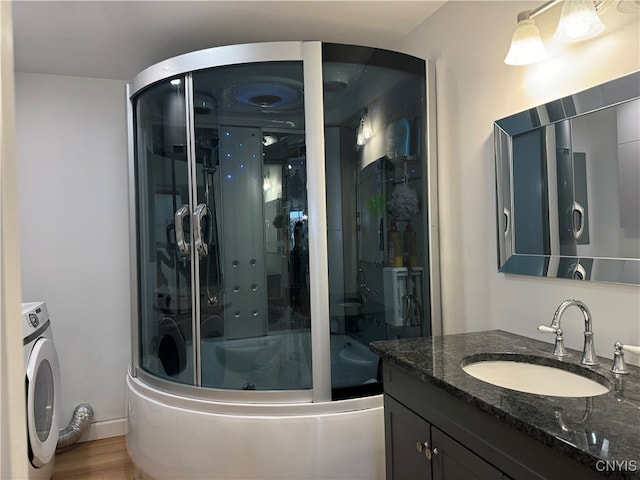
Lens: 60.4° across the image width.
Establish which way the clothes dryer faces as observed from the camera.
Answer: facing to the right of the viewer

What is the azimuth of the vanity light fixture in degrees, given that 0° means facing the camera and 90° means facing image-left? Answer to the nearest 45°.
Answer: approximately 45°

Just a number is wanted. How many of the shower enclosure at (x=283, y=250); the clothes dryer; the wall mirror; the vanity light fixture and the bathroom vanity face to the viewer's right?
1

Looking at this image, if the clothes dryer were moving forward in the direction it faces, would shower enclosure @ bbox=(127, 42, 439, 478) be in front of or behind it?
in front

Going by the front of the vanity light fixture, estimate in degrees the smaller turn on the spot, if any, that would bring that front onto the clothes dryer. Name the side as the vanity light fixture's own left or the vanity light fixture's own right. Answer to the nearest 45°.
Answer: approximately 45° to the vanity light fixture's own right

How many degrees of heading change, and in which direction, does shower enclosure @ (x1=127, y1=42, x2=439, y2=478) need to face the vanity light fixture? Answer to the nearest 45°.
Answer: approximately 90° to its left

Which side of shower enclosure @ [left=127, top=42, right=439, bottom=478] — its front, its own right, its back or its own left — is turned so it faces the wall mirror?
left

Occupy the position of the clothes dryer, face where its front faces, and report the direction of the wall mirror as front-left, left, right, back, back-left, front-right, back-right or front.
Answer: front-right

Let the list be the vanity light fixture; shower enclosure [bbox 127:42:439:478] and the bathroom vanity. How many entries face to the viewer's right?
0
